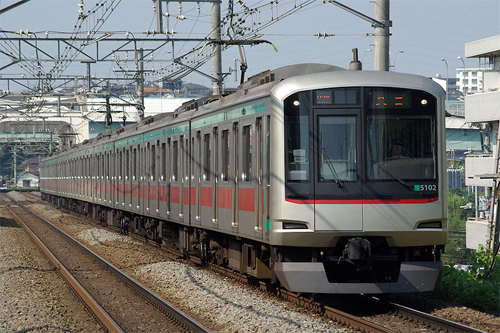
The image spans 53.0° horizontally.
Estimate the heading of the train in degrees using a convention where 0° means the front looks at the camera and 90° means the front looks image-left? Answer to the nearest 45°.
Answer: approximately 315°

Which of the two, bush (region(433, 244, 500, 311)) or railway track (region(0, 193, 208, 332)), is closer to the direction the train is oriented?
the bush

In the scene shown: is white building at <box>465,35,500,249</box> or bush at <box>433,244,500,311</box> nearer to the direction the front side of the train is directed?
the bush

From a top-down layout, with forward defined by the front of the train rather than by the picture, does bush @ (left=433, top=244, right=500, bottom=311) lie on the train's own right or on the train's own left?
on the train's own left
